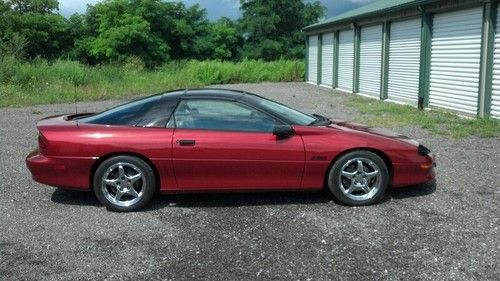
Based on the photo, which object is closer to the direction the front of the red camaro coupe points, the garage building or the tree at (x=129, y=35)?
the garage building

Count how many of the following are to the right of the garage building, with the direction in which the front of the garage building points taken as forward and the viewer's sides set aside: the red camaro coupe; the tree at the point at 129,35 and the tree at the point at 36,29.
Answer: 2

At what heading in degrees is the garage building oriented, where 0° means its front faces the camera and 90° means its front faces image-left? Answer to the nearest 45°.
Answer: approximately 45°

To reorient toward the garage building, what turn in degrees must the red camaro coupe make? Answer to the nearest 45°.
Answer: approximately 45° to its left

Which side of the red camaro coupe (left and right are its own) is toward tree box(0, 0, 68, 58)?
left

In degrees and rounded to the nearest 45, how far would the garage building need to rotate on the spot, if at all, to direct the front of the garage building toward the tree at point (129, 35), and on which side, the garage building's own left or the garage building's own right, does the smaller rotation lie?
approximately 90° to the garage building's own right

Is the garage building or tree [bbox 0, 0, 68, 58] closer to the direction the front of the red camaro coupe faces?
the garage building

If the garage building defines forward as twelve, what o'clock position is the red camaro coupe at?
The red camaro coupe is roughly at 11 o'clock from the garage building.

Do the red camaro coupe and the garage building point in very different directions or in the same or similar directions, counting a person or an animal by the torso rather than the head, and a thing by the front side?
very different directions

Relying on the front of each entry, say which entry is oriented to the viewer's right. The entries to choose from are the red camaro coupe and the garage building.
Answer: the red camaro coupe

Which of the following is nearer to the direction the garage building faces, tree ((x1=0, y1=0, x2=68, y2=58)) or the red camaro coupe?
the red camaro coupe

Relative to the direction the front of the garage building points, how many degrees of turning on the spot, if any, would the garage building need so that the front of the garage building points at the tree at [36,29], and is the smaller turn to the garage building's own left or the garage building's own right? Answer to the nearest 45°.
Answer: approximately 90° to the garage building's own right

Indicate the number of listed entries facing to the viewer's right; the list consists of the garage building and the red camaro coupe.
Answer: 1

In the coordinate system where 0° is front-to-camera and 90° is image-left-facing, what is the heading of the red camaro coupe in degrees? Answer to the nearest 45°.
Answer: approximately 270°
